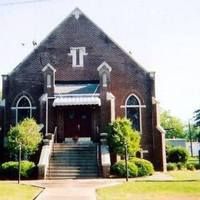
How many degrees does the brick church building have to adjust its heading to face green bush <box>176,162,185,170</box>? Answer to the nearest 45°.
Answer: approximately 90° to its left

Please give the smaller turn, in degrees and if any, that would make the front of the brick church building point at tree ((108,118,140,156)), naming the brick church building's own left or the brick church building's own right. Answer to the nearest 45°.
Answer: approximately 45° to the brick church building's own left

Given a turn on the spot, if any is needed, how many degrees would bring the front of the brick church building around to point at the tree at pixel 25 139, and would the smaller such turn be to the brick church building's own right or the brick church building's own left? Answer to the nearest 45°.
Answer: approximately 45° to the brick church building's own right

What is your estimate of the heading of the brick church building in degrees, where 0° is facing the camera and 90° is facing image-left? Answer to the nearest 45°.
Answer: approximately 0°

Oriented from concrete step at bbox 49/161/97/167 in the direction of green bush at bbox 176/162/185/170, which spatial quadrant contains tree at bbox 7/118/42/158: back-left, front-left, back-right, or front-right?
back-left

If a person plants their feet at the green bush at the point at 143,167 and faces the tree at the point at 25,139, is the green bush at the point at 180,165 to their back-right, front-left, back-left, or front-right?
back-right

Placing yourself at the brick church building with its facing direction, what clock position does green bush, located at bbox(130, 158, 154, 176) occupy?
The green bush is roughly at 11 o'clock from the brick church building.

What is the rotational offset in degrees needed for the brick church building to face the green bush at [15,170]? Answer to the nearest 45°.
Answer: approximately 45° to its right
